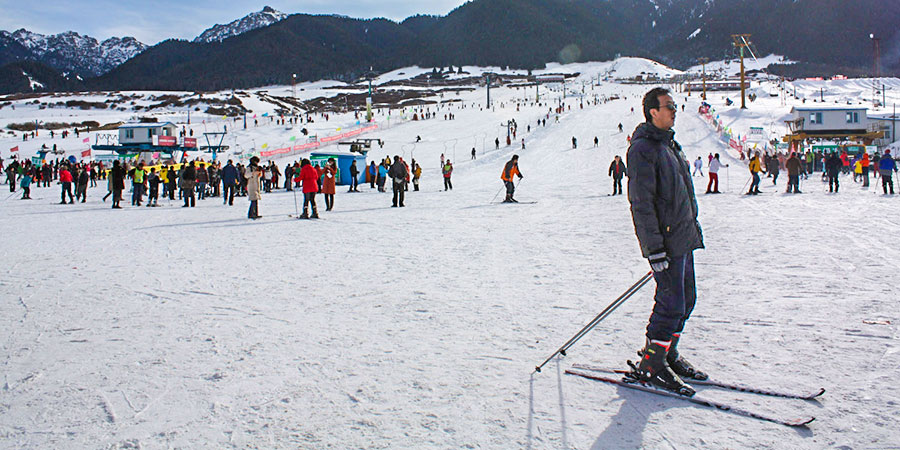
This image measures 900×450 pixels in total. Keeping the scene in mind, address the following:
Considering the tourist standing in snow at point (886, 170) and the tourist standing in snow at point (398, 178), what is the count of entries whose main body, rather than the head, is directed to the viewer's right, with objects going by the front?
0

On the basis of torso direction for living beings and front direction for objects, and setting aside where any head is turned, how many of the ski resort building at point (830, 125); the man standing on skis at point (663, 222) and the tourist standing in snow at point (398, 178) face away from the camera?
1

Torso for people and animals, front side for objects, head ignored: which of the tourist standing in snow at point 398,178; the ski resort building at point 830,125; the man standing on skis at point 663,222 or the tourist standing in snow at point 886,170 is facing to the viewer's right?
the man standing on skis

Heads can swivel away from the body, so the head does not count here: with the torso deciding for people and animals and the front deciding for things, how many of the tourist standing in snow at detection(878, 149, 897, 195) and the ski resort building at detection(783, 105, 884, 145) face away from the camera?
1

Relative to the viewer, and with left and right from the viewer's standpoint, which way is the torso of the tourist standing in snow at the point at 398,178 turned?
facing away from the viewer

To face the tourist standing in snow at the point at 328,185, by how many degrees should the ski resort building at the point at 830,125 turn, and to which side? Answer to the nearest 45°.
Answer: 0° — it already faces them

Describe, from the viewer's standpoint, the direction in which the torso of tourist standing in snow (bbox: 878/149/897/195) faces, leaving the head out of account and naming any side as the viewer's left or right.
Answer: facing away from the viewer

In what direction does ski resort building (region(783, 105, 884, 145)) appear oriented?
toward the camera

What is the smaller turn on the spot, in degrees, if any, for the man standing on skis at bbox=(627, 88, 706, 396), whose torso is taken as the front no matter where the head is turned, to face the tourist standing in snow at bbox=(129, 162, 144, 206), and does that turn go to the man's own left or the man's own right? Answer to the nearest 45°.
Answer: approximately 135° to the man's own left

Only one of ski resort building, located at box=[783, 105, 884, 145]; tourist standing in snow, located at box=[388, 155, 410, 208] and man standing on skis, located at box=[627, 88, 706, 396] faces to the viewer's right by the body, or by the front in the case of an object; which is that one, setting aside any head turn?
the man standing on skis

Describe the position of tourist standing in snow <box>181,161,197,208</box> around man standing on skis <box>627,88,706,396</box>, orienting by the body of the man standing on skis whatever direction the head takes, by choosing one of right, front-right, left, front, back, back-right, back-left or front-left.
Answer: back-left
